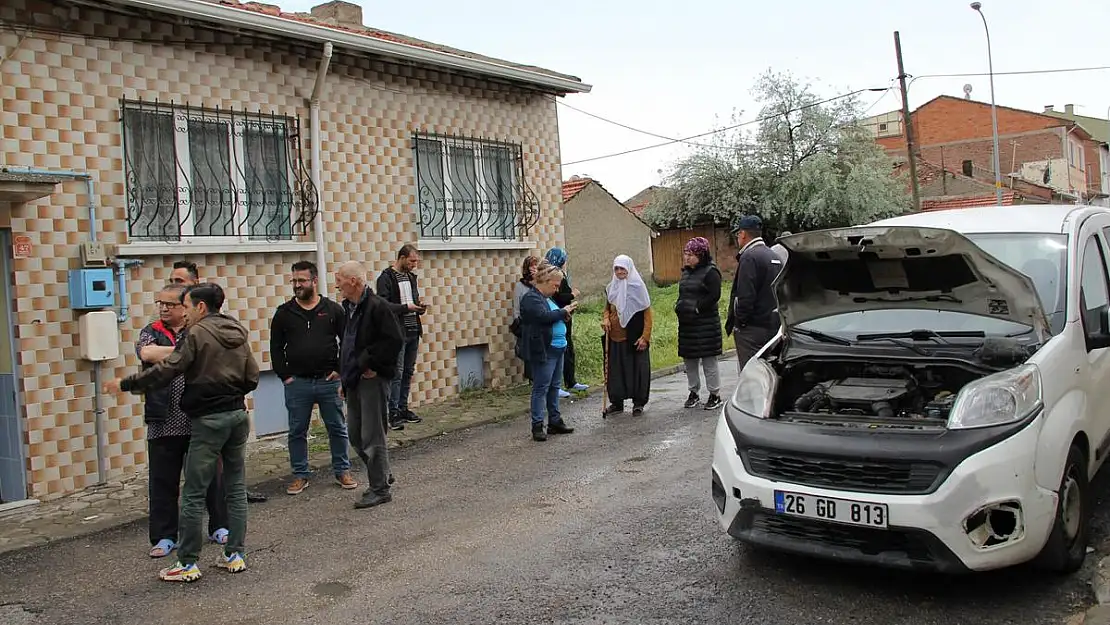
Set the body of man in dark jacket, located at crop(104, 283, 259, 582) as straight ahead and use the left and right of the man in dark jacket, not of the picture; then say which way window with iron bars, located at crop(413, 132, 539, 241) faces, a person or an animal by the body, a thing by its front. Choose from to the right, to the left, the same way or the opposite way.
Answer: the opposite way

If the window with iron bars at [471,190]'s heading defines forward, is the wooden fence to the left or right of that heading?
on its left

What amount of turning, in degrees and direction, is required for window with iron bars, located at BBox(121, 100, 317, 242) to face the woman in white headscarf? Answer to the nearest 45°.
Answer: approximately 45° to its left

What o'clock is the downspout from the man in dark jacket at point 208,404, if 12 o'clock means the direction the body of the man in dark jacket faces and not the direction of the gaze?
The downspout is roughly at 2 o'clock from the man in dark jacket.

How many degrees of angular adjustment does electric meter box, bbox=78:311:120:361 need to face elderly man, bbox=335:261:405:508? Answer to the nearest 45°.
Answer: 0° — it already faces them

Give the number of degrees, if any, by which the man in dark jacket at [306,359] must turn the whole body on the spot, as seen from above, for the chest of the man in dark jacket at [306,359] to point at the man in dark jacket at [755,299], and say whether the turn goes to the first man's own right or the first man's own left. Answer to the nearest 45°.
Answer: approximately 90° to the first man's own left

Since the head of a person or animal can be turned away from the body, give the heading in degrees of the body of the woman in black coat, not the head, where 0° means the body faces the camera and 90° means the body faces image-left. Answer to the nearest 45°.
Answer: approximately 45°

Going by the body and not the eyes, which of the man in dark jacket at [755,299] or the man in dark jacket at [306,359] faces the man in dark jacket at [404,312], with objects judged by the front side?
the man in dark jacket at [755,299]

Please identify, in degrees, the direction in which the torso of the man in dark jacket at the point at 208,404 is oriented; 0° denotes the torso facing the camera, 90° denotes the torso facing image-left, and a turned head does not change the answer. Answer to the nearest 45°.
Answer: approximately 135°

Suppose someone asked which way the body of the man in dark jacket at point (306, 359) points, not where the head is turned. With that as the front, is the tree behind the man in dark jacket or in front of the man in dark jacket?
behind
